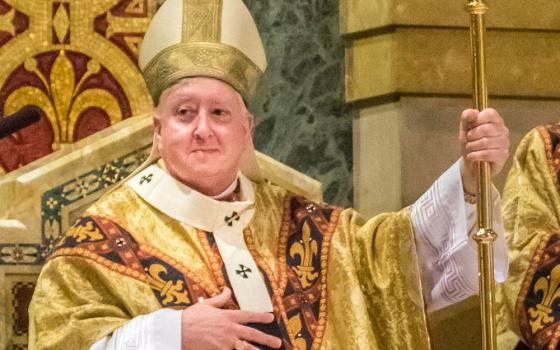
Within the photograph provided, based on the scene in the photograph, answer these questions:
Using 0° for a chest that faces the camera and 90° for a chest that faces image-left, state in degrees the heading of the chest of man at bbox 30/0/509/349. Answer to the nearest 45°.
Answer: approximately 0°

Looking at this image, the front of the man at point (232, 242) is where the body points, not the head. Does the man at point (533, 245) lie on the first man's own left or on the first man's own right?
on the first man's own left
